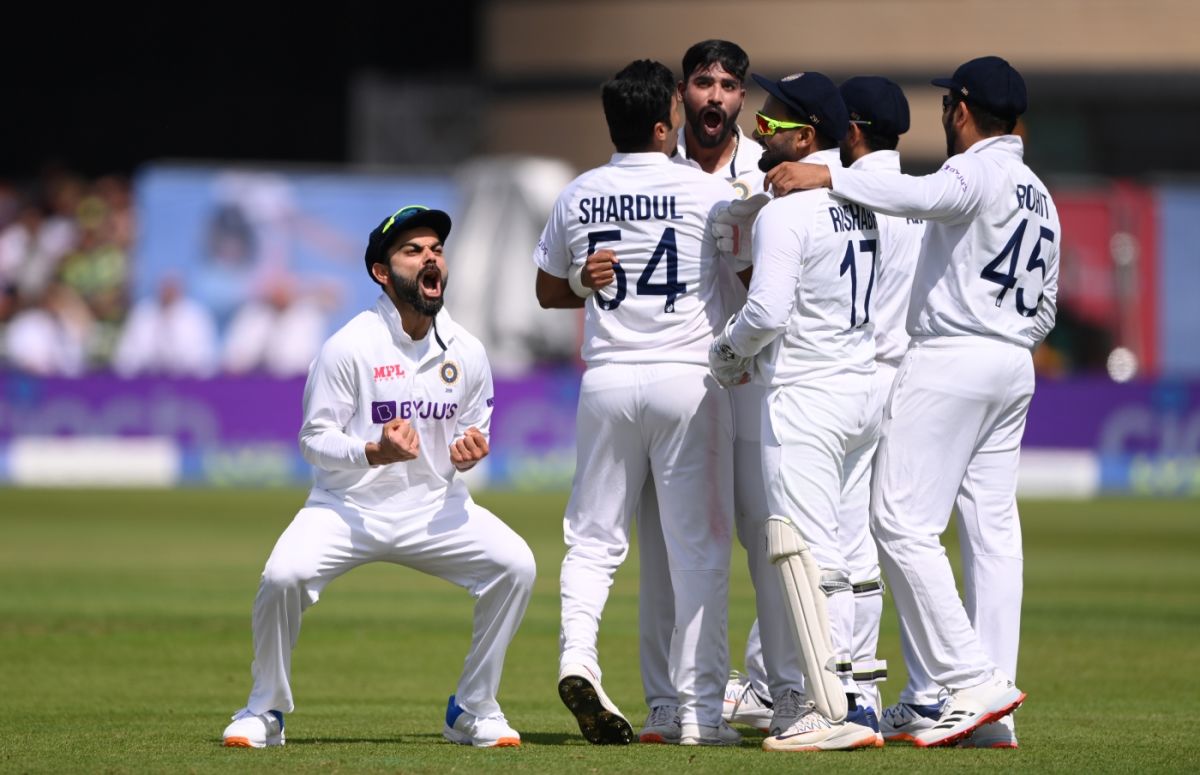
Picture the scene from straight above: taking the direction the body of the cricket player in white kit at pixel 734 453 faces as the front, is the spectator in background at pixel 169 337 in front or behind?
behind

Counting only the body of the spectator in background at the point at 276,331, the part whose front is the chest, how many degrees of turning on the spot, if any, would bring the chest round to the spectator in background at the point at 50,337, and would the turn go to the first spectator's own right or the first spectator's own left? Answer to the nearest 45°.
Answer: approximately 90° to the first spectator's own right

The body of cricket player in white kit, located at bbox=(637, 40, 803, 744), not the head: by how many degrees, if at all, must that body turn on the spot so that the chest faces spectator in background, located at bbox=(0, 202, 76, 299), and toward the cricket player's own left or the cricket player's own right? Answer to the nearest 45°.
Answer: approximately 135° to the cricket player's own right

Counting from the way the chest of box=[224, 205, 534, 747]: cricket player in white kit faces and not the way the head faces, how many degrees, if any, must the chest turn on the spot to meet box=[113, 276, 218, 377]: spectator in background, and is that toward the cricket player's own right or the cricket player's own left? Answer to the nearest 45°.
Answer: approximately 180°

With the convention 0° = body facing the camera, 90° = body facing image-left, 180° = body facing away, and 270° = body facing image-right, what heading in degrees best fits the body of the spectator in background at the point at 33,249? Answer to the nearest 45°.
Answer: approximately 0°

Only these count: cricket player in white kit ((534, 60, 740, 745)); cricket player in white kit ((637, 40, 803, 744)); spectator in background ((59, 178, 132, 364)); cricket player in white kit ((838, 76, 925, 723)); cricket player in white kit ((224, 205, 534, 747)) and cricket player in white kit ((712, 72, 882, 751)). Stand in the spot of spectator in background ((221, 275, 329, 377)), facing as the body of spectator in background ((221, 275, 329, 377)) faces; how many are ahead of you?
5

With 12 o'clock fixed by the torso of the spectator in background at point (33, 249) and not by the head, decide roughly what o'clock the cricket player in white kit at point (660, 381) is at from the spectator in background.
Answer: The cricket player in white kit is roughly at 12 o'clock from the spectator in background.
